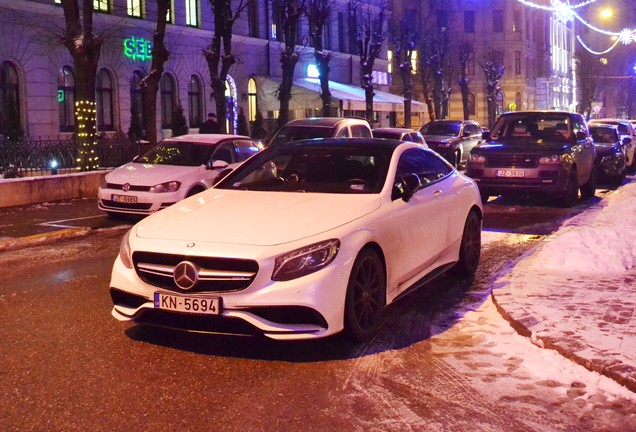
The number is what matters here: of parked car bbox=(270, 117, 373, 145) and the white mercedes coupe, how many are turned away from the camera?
0

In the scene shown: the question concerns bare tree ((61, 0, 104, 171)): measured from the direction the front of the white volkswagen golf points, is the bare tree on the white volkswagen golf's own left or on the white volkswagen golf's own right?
on the white volkswagen golf's own right

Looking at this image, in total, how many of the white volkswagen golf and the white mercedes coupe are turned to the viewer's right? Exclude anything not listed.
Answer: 0

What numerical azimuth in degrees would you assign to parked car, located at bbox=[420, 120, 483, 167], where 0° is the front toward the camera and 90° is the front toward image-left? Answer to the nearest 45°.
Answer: approximately 45°

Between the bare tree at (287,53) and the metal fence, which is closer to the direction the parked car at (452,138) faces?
the metal fence

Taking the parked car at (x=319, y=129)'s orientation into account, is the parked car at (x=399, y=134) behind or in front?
behind

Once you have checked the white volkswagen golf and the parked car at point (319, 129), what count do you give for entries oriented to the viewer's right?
0

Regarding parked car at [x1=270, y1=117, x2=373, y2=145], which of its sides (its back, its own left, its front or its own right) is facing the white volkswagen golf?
front

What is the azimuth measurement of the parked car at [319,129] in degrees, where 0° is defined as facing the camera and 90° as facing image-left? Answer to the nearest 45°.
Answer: approximately 45°
